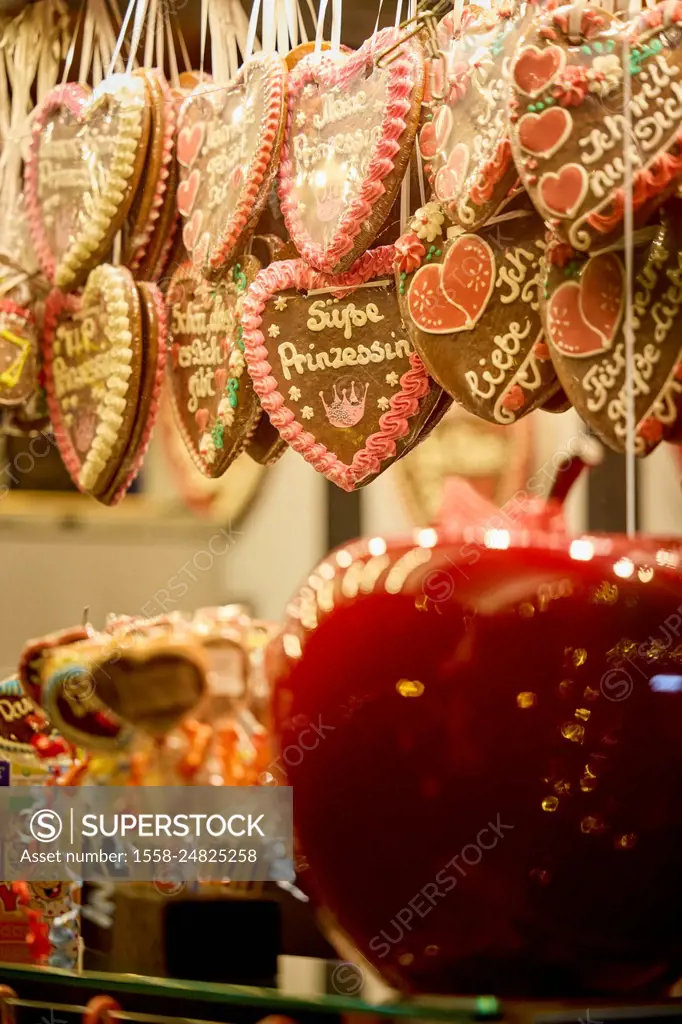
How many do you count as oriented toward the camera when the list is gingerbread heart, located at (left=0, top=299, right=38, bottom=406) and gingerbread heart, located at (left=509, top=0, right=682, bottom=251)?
2

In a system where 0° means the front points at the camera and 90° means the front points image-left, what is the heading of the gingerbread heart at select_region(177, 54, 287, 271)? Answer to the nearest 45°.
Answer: approximately 45°

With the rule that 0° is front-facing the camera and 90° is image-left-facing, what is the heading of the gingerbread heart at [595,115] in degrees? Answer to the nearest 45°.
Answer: approximately 0°

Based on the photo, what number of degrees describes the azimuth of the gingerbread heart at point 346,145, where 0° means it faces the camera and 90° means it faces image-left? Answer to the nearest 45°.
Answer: approximately 45°

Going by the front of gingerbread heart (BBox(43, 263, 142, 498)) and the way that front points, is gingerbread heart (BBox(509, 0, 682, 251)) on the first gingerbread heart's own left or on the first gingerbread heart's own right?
on the first gingerbread heart's own left
